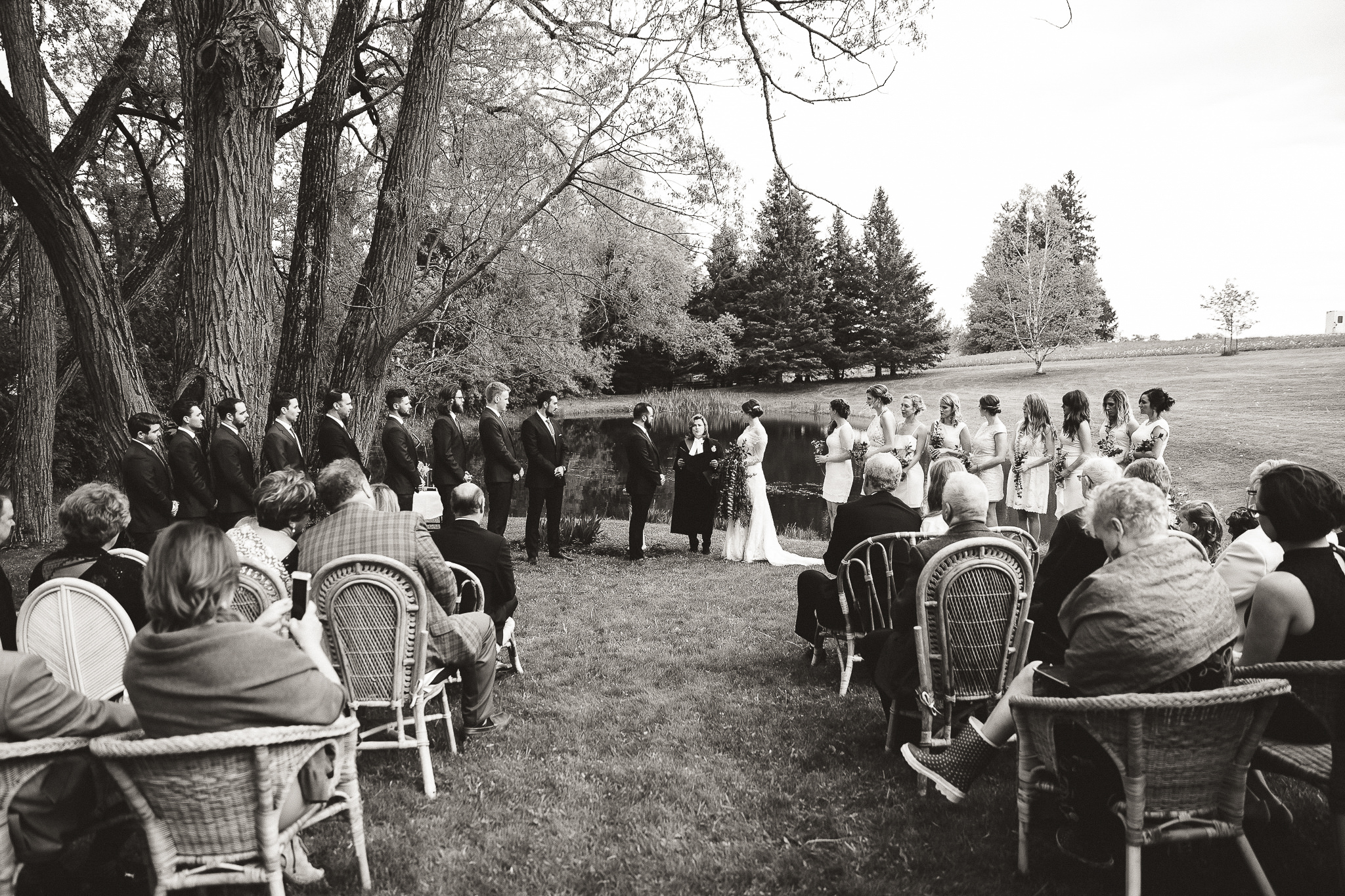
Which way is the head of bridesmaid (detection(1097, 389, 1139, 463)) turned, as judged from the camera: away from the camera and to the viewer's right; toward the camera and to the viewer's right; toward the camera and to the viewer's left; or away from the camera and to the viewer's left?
toward the camera and to the viewer's left

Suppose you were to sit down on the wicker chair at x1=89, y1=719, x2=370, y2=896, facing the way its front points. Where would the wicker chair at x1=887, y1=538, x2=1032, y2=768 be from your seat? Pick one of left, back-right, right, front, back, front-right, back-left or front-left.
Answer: front-right

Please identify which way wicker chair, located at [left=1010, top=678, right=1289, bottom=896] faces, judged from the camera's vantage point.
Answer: facing away from the viewer and to the left of the viewer

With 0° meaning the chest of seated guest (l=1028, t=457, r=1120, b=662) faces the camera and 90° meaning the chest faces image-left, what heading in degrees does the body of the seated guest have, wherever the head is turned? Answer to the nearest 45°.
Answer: approximately 135°

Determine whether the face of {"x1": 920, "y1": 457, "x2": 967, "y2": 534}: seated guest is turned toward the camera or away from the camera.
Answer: away from the camera

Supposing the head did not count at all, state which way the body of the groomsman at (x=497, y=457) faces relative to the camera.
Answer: to the viewer's right

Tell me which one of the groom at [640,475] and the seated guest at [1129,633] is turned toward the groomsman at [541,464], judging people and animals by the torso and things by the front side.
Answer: the seated guest

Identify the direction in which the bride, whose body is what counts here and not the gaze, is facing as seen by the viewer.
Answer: to the viewer's left

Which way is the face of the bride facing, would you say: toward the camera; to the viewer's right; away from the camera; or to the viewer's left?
to the viewer's left

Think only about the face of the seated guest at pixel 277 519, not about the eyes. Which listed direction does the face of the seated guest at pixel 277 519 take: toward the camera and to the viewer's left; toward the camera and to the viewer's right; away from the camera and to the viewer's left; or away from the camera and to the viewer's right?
away from the camera and to the viewer's right

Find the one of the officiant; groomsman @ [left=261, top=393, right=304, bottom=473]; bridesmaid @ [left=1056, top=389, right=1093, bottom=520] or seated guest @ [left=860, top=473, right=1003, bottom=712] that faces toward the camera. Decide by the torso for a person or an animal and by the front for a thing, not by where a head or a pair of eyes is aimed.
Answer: the officiant

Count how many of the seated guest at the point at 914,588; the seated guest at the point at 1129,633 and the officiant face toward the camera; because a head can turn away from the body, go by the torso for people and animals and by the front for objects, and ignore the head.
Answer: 1
